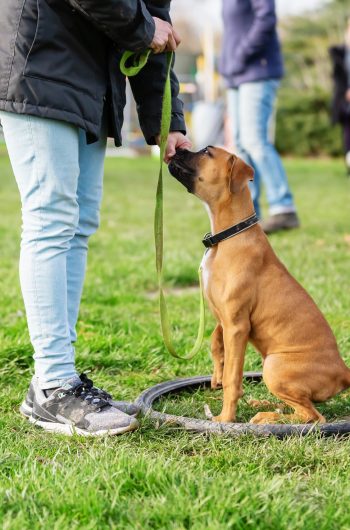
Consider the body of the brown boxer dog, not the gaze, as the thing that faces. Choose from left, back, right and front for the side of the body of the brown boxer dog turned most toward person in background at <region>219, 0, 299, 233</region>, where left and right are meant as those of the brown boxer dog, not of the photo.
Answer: right

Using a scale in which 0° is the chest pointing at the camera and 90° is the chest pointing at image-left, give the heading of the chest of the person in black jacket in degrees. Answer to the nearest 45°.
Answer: approximately 270°

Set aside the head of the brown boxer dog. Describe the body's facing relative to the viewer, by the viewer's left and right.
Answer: facing to the left of the viewer

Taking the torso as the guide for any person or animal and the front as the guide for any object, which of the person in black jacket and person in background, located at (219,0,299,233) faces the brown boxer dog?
the person in black jacket

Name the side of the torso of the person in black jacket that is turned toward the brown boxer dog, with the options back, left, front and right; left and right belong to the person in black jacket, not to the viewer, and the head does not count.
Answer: front

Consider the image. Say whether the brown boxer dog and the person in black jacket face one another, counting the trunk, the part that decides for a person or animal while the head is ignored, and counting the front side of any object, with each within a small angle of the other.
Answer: yes

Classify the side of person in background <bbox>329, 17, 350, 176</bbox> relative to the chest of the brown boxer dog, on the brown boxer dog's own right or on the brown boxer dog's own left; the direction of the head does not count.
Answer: on the brown boxer dog's own right
